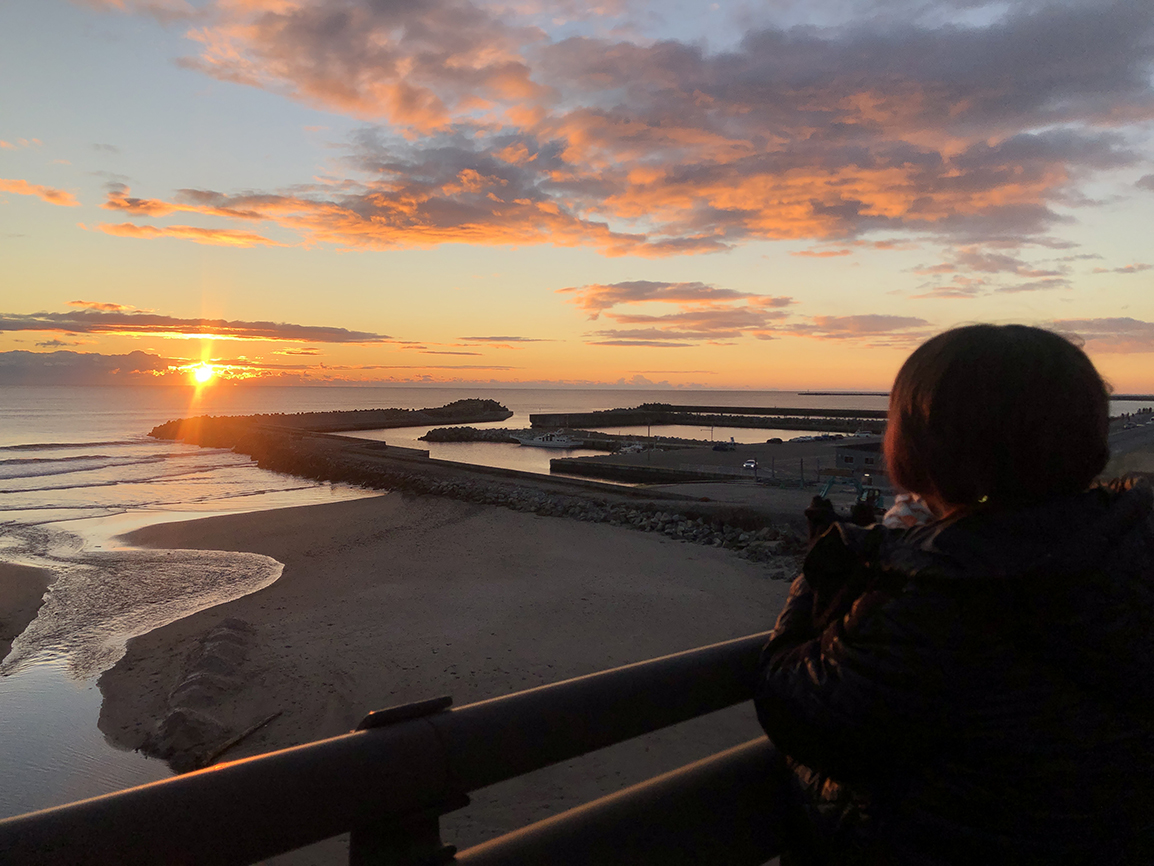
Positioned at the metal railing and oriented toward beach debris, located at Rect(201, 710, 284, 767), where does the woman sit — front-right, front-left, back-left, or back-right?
back-right

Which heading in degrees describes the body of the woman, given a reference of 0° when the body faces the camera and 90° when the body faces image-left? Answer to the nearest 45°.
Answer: approximately 135°

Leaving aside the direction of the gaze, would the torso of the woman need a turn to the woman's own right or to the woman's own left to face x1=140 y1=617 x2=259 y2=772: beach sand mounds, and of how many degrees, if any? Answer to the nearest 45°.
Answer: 0° — they already face it
